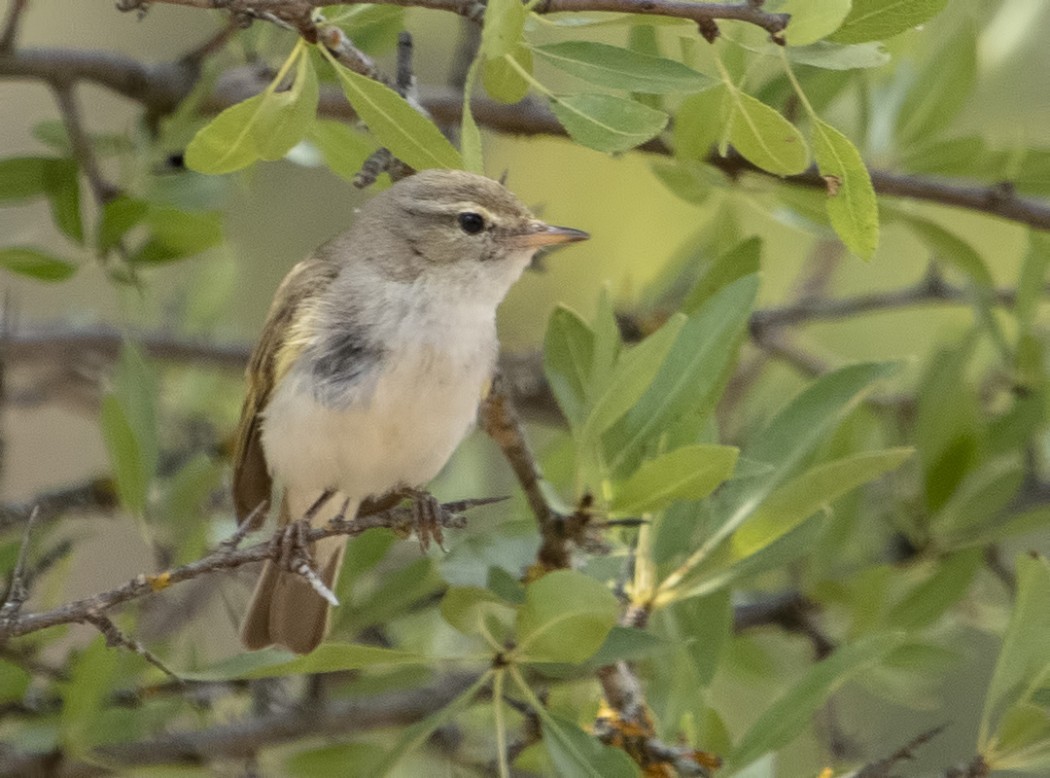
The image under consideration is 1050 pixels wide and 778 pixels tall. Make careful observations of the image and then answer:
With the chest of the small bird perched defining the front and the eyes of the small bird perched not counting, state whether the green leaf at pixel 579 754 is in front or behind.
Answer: in front

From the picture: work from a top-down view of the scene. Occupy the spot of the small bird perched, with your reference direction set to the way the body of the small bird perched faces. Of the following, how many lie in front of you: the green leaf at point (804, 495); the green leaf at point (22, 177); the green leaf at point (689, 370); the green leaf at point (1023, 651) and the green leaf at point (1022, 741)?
4

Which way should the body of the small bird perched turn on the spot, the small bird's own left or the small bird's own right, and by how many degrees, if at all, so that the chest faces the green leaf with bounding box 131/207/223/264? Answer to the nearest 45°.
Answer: approximately 180°

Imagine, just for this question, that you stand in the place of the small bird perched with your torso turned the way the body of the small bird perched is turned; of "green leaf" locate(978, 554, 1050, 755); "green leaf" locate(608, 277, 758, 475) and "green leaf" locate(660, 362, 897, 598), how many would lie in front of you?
3

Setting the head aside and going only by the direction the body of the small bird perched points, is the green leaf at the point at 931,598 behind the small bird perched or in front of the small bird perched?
in front

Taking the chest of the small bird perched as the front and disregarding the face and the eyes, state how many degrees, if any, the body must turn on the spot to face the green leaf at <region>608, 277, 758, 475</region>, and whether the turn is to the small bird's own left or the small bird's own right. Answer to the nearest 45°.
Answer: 0° — it already faces it

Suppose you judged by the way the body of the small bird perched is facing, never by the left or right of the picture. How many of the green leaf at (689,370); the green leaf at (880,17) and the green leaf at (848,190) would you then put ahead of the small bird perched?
3

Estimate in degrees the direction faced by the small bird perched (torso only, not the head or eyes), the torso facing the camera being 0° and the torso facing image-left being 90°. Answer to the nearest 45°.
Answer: approximately 315°
